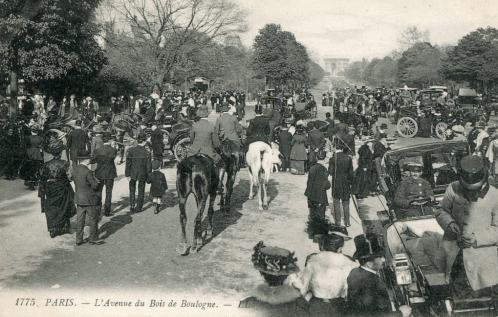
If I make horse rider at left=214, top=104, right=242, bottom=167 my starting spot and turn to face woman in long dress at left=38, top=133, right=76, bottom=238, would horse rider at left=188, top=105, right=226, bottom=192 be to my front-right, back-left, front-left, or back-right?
front-left

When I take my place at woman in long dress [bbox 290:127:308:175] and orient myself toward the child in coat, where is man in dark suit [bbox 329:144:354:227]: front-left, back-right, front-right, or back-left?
front-left

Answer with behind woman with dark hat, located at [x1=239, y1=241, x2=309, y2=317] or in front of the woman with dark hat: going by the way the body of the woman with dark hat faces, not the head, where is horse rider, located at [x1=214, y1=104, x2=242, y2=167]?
in front

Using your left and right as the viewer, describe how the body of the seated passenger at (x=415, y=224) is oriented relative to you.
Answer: facing the viewer

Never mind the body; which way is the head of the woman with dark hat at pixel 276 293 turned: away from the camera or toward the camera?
away from the camera

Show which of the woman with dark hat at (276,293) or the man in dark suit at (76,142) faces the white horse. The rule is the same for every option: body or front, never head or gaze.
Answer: the woman with dark hat

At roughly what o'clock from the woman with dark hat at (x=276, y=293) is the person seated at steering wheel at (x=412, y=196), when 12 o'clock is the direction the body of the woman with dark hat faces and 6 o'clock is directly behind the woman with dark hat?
The person seated at steering wheel is roughly at 1 o'clock from the woman with dark hat.

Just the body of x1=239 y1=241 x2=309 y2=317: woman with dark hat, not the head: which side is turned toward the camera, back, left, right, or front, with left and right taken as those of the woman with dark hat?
back

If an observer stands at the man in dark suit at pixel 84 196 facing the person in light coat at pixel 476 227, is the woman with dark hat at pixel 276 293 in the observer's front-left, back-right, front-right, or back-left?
front-right

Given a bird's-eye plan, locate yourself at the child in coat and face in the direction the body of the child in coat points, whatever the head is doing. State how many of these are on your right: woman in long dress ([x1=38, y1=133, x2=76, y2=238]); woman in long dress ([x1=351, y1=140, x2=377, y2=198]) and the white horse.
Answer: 2

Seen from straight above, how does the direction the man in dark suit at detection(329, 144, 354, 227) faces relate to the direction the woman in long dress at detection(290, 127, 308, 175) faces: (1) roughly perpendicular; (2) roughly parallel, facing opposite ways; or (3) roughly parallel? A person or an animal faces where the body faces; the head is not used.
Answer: roughly parallel
